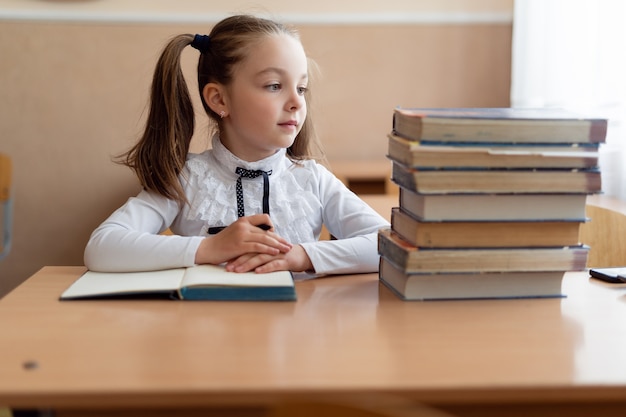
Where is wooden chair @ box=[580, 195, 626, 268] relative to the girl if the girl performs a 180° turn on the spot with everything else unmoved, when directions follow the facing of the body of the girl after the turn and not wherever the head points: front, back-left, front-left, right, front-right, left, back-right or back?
right

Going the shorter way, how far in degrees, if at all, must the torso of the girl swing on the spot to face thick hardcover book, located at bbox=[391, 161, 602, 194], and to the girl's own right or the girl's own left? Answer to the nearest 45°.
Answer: approximately 45° to the girl's own left

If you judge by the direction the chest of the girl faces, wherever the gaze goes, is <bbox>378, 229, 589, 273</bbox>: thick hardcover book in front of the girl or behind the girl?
in front

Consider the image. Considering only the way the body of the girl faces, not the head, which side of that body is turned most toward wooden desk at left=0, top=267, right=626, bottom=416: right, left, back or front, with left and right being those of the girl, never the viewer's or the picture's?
front

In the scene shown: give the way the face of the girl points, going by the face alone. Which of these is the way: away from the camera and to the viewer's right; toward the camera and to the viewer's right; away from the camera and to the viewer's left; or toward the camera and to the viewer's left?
toward the camera and to the viewer's right

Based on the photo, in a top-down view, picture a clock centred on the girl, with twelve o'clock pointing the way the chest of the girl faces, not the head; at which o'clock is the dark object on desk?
The dark object on desk is roughly at 10 o'clock from the girl.

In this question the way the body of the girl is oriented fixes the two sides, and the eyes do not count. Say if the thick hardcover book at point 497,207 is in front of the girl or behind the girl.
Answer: in front

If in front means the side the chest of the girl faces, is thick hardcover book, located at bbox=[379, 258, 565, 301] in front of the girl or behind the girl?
in front

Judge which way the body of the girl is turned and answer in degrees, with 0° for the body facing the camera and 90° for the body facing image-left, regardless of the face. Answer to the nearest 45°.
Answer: approximately 0°
